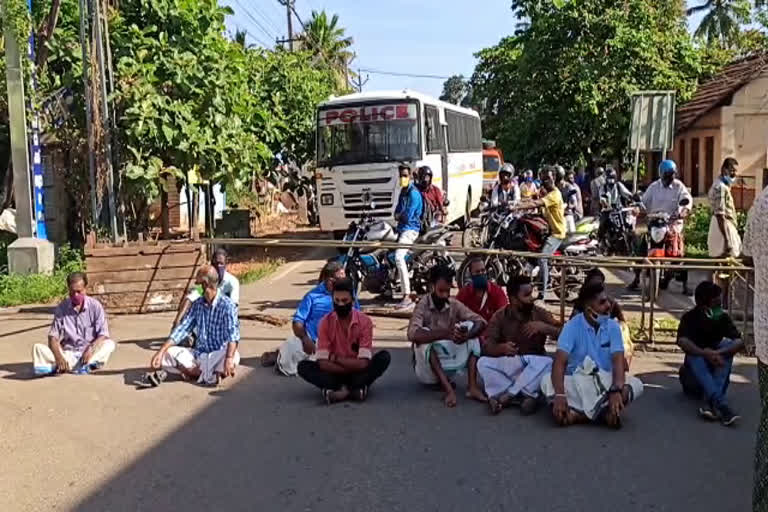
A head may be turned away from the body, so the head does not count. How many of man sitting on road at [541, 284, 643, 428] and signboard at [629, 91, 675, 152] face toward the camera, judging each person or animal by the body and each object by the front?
1

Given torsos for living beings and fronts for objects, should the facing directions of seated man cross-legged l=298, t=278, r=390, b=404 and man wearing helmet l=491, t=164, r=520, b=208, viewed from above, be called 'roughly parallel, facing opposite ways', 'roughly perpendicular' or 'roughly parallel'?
roughly parallel

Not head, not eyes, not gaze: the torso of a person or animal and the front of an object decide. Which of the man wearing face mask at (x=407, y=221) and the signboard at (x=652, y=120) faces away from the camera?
the signboard

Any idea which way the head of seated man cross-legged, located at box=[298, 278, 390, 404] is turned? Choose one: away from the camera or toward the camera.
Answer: toward the camera

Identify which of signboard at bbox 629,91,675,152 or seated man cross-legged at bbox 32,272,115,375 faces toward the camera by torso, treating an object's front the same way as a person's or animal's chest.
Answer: the seated man cross-legged

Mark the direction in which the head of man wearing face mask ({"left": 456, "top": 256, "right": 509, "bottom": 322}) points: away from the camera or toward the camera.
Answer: toward the camera

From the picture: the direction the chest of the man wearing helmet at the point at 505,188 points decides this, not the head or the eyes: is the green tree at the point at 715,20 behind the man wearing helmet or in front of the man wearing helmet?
behind

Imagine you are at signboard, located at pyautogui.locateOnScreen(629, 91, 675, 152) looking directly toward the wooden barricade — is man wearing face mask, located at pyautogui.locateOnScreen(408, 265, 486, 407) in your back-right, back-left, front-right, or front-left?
front-left

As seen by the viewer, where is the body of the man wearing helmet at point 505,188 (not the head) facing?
toward the camera

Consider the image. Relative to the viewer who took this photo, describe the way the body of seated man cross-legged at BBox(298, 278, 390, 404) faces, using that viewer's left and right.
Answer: facing the viewer

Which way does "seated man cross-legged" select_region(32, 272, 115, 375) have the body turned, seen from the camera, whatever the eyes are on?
toward the camera

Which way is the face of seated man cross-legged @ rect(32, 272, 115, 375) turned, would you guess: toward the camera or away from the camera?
toward the camera

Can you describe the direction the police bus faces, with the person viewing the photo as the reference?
facing the viewer and to the left of the viewer

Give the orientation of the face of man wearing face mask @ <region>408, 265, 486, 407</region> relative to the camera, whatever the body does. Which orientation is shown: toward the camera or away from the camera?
toward the camera

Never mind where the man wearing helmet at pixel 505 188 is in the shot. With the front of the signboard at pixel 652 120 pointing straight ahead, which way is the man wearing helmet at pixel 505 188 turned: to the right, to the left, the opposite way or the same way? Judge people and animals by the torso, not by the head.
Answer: the opposite way

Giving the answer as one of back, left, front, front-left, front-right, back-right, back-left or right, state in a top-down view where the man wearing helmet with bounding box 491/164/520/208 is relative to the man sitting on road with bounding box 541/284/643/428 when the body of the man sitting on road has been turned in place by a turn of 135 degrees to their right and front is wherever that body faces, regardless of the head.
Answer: front-right

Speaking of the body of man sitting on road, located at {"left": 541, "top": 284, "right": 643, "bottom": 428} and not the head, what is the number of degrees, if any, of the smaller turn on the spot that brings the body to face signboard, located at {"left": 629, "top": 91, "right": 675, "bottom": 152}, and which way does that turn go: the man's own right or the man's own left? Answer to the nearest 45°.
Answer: approximately 180°

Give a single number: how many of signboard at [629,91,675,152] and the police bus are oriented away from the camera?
1
